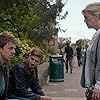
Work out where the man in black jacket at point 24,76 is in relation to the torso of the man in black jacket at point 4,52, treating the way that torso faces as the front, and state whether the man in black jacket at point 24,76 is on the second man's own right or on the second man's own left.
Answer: on the second man's own left

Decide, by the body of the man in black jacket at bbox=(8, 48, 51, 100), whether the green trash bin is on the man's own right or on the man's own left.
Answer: on the man's own left

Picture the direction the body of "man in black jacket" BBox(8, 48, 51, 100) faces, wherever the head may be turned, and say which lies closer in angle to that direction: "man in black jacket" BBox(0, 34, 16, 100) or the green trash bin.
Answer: the man in black jacket

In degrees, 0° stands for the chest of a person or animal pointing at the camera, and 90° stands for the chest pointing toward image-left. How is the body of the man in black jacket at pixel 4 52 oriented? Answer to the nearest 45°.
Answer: approximately 315°

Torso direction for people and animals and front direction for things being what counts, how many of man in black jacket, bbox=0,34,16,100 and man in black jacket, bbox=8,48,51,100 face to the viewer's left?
0

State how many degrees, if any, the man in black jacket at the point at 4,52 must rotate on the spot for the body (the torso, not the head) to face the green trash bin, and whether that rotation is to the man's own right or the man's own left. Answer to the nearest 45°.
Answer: approximately 135° to the man's own left
